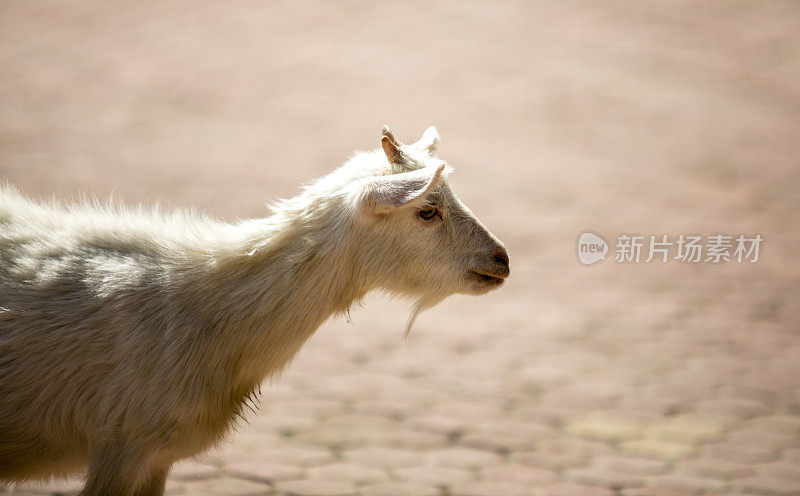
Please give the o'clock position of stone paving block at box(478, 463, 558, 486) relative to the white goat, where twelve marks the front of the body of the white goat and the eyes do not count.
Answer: The stone paving block is roughly at 11 o'clock from the white goat.

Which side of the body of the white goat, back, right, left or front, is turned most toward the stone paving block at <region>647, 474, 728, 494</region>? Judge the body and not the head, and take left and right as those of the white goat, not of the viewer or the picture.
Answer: front

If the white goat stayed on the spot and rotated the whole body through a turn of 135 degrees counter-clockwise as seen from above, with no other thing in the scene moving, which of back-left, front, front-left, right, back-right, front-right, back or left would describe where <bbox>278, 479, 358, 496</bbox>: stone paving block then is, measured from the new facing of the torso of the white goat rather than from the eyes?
right

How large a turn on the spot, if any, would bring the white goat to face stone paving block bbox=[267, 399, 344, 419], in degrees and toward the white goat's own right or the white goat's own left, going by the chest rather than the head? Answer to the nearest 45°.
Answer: approximately 90° to the white goat's own left

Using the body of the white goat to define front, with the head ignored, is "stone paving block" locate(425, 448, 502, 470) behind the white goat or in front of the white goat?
in front

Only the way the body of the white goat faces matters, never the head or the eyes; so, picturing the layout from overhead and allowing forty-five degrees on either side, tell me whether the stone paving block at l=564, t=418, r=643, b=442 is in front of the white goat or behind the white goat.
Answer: in front

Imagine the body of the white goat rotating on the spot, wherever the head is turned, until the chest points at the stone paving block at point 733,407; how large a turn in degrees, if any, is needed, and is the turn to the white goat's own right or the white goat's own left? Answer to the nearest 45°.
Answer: approximately 45° to the white goat's own left

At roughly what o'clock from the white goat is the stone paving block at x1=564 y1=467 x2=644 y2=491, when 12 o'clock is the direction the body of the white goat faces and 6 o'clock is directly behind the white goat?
The stone paving block is roughly at 11 o'clock from the white goat.

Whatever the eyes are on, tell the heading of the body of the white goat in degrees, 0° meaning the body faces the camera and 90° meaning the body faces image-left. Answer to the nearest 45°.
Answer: approximately 270°

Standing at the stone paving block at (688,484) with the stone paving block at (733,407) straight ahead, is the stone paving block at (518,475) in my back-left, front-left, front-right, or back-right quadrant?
back-left

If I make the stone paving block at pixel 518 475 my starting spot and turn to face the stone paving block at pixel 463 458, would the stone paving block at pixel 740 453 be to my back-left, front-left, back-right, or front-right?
back-right
